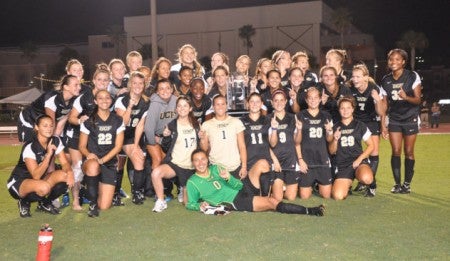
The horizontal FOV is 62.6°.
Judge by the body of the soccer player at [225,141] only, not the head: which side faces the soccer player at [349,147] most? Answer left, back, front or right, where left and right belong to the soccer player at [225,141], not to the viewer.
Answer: left

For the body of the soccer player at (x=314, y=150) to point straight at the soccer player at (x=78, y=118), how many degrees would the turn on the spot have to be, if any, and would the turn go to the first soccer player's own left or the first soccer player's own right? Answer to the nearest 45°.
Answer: approximately 90° to the first soccer player's own right

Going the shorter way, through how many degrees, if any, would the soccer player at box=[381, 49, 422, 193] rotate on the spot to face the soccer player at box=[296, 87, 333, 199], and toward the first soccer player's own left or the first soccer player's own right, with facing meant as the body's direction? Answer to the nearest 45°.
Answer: approximately 45° to the first soccer player's own right

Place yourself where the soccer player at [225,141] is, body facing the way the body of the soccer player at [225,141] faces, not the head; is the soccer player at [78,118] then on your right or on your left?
on your right

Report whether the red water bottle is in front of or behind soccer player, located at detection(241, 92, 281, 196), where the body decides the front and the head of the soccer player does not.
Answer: in front
